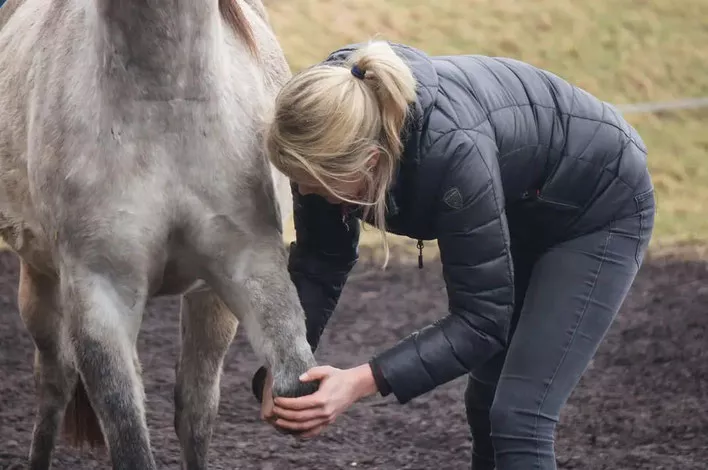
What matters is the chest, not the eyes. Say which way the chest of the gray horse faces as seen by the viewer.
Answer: toward the camera

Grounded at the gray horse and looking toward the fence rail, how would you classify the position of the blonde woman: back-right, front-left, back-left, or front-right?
front-right

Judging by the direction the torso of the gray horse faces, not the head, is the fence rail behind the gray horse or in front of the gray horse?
behind

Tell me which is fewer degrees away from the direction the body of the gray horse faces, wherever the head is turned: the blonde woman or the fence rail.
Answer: the blonde woman

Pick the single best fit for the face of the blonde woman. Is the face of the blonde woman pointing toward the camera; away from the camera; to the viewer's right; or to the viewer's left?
to the viewer's left

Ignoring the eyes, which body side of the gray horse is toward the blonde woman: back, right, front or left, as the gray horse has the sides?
left
